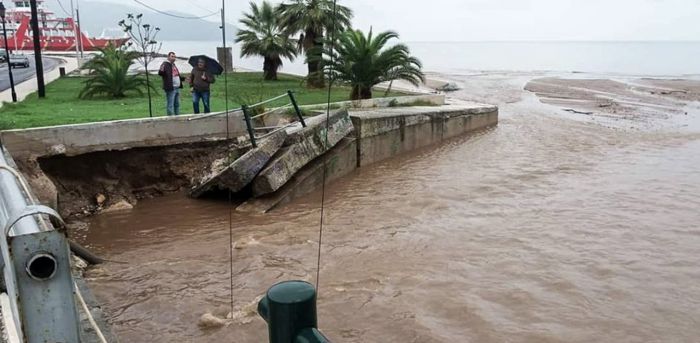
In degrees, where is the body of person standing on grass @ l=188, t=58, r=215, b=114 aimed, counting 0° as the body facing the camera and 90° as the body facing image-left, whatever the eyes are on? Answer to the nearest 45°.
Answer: approximately 0°

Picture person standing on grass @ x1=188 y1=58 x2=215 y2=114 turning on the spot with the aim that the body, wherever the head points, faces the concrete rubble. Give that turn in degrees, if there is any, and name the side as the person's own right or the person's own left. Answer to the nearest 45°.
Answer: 0° — they already face it

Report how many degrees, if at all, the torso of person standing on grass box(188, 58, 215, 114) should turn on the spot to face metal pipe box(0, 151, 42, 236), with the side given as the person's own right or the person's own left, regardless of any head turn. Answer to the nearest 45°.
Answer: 0° — they already face it

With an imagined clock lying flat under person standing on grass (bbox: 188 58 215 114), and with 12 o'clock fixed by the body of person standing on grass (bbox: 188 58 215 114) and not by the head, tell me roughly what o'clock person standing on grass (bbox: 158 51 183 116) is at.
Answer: person standing on grass (bbox: 158 51 183 116) is roughly at 3 o'clock from person standing on grass (bbox: 188 58 215 114).

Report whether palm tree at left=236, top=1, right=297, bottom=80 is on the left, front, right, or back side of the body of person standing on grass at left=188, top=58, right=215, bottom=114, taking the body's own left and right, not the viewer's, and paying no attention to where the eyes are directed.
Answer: back

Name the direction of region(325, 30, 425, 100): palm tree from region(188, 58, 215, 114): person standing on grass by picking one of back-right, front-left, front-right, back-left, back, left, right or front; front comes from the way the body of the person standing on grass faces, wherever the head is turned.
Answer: back-left

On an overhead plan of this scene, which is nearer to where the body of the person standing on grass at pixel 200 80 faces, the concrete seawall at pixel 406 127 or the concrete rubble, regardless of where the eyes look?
the concrete rubble

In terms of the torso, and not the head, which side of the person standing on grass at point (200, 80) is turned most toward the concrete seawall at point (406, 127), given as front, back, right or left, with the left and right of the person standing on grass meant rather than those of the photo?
left

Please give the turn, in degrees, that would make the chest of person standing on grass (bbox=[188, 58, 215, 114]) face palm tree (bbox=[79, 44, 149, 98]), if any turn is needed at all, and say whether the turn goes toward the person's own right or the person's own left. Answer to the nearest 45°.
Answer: approximately 135° to the person's own right

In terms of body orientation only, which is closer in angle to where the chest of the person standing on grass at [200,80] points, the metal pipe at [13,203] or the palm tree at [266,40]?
the metal pipe
